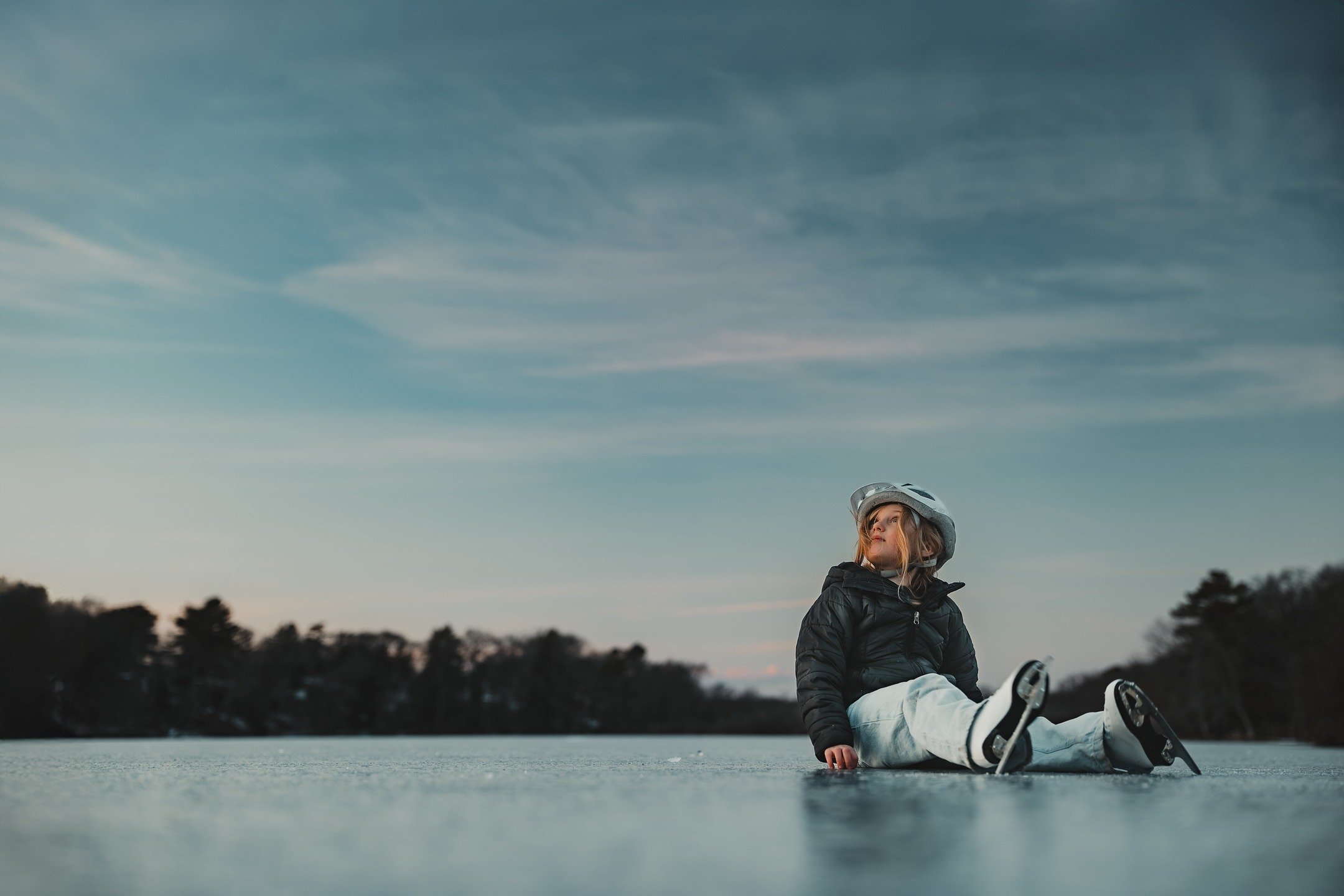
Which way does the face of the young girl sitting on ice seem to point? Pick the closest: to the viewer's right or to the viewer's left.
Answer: to the viewer's left

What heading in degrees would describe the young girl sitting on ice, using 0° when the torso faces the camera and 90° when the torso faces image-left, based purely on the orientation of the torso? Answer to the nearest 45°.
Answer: approximately 315°
